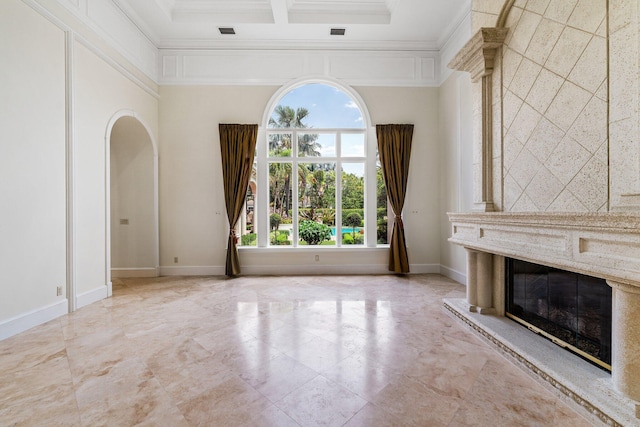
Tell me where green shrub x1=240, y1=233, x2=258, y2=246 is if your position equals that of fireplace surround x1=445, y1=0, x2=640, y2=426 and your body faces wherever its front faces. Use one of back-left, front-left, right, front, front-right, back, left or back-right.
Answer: front-right

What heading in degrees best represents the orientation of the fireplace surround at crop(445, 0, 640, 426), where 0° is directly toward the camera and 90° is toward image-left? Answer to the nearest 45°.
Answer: approximately 45°

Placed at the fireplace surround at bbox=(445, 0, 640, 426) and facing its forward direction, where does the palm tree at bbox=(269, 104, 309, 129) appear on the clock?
The palm tree is roughly at 2 o'clock from the fireplace surround.

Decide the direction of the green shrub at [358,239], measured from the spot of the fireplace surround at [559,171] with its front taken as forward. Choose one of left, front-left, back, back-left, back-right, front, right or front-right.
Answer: right

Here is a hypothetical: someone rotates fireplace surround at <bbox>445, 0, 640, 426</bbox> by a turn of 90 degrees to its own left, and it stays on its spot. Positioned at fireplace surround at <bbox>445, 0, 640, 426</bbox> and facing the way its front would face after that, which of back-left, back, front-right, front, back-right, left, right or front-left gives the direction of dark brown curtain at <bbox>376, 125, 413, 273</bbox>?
back

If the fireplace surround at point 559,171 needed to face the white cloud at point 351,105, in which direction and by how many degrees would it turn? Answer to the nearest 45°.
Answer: approximately 90° to its right

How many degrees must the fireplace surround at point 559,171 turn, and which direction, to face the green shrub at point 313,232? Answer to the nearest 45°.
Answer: approximately 45° to its right

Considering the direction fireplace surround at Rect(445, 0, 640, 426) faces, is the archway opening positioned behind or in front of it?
in front

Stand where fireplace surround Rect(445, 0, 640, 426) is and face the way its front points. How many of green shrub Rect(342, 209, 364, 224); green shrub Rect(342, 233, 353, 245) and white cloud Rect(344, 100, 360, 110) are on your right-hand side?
3

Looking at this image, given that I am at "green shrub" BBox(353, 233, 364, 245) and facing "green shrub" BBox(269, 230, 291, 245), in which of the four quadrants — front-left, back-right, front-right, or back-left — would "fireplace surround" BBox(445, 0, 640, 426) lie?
back-left
